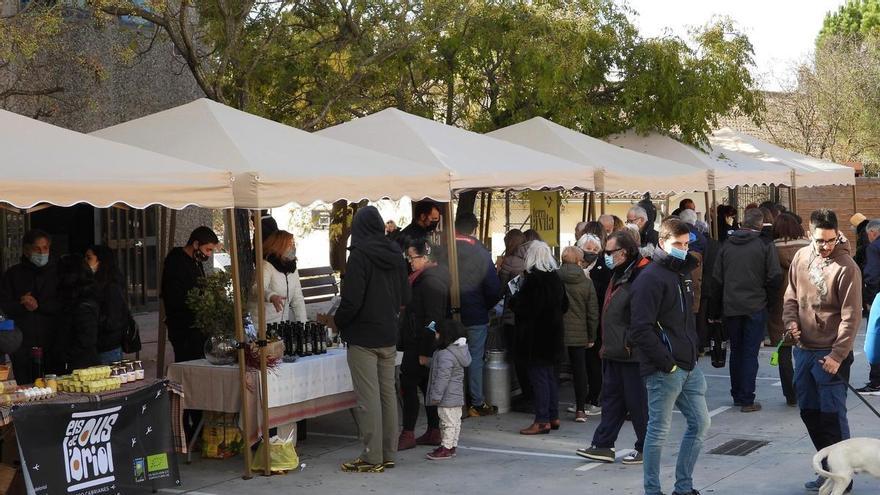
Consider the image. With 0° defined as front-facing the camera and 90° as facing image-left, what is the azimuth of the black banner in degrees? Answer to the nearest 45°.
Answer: approximately 0°

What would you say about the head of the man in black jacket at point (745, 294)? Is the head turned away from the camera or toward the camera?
away from the camera

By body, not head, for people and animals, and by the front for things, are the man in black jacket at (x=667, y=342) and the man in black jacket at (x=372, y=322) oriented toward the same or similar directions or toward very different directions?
very different directions

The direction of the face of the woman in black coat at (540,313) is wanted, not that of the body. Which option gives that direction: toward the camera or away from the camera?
away from the camera
